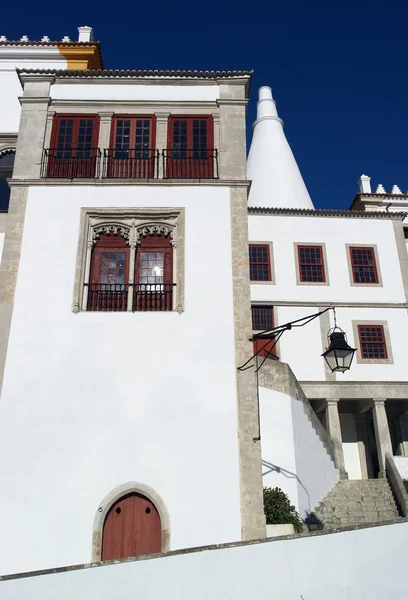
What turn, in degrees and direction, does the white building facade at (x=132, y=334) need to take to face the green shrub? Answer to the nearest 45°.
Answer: approximately 135° to its left

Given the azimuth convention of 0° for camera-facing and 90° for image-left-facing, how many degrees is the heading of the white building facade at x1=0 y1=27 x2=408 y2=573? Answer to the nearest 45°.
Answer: approximately 0°
